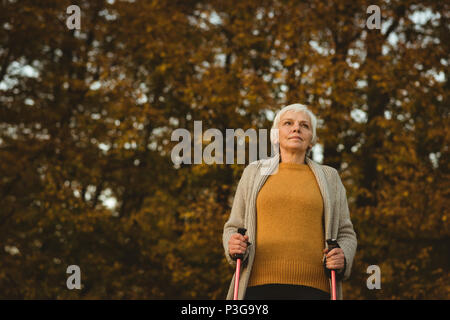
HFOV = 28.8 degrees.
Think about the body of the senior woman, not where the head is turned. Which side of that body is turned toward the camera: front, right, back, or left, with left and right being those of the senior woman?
front
